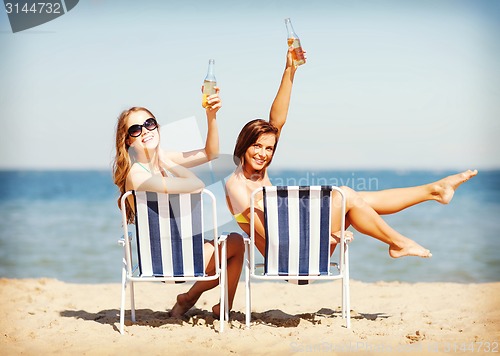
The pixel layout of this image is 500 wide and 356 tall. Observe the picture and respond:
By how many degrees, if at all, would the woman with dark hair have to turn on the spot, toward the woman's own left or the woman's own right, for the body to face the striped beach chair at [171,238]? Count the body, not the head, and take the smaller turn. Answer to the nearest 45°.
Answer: approximately 135° to the woman's own right

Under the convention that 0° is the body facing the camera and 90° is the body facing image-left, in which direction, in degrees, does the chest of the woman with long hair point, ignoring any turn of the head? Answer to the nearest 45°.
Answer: approximately 315°

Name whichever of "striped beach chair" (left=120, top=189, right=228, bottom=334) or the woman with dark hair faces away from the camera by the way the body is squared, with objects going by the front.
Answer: the striped beach chair

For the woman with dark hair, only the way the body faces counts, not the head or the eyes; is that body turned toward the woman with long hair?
no

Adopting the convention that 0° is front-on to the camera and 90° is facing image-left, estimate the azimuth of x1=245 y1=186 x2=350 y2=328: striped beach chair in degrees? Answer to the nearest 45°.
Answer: approximately 180°

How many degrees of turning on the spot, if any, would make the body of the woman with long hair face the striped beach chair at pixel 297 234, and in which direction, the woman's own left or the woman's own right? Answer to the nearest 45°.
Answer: approximately 45° to the woman's own left

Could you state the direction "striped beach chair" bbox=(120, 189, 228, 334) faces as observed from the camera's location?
facing away from the viewer

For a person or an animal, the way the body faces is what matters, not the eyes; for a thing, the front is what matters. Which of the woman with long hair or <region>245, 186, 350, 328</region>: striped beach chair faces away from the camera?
the striped beach chair

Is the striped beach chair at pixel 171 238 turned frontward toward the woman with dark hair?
no
